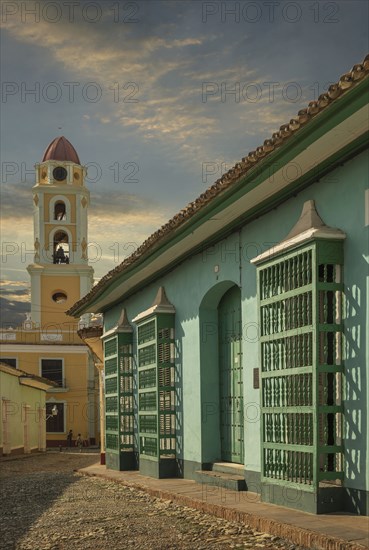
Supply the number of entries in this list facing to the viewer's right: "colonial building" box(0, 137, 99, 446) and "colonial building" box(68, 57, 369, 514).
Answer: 0

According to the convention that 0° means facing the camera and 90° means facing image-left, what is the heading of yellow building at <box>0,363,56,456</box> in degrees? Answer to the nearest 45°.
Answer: approximately 315°

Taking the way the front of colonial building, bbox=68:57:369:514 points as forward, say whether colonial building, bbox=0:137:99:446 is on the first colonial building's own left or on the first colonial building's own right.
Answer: on the first colonial building's own right

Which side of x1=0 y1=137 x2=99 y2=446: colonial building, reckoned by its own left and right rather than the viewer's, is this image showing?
front

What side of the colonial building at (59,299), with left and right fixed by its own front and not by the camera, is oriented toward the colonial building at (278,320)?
front

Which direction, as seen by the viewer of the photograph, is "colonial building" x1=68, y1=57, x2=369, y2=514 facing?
facing the viewer and to the left of the viewer

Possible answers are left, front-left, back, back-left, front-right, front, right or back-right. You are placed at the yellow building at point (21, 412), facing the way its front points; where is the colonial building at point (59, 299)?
back-left

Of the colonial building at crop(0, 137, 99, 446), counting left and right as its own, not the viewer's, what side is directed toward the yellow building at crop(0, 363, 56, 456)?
front

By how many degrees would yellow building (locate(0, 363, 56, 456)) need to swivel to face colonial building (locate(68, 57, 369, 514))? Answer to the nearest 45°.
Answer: approximately 45° to its right

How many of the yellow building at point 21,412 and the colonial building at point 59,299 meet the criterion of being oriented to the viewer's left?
0

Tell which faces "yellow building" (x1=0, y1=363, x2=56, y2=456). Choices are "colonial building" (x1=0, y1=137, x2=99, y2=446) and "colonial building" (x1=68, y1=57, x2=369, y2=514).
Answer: "colonial building" (x1=0, y1=137, x2=99, y2=446)
